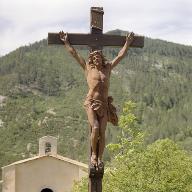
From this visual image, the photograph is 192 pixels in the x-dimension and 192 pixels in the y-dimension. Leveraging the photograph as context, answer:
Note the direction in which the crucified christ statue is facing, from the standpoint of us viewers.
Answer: facing the viewer

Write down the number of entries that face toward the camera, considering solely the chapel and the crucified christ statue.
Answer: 2

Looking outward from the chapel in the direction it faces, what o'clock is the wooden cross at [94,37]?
The wooden cross is roughly at 12 o'clock from the chapel.

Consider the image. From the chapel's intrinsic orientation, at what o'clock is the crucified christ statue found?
The crucified christ statue is roughly at 12 o'clock from the chapel.

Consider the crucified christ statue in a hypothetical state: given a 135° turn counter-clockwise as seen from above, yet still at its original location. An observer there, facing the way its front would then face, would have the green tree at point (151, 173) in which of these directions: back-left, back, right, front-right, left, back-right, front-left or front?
front-left

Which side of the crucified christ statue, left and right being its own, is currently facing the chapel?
back

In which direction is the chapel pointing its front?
toward the camera
